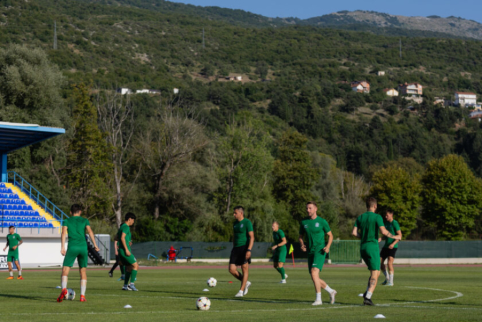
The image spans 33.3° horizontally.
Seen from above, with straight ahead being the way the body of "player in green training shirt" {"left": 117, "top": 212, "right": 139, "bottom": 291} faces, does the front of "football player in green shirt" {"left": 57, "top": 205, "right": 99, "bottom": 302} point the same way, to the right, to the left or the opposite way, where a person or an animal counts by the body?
to the left

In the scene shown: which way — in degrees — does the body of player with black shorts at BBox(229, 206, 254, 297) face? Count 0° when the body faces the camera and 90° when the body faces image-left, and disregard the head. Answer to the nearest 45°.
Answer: approximately 45°

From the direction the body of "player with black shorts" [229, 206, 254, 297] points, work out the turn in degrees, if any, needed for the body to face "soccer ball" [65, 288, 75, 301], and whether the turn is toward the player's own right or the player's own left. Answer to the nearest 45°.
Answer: approximately 45° to the player's own right

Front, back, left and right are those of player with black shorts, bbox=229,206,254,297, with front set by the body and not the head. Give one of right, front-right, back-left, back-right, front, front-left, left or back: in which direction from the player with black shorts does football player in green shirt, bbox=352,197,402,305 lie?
left

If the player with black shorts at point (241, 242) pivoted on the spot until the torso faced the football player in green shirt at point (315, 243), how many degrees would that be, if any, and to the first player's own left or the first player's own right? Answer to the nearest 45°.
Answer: approximately 90° to the first player's own left
